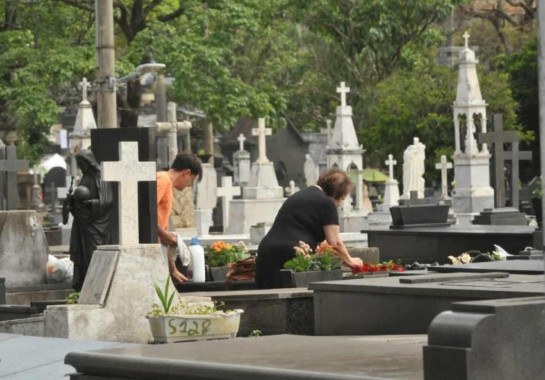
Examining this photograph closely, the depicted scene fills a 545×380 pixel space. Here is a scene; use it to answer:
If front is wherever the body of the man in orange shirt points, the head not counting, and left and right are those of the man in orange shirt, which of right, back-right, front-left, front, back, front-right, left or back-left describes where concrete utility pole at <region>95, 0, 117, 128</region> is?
left

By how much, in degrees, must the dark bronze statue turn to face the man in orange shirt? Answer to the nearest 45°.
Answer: approximately 90° to its left

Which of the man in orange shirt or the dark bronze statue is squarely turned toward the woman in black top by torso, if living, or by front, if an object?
the man in orange shirt

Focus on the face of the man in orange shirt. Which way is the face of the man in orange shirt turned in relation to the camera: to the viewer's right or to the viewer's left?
to the viewer's right

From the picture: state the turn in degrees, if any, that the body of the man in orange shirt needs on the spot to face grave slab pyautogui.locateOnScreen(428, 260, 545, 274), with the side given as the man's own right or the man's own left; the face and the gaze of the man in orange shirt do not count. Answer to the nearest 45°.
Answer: approximately 45° to the man's own right

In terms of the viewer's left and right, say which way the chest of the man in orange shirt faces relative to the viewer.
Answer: facing to the right of the viewer

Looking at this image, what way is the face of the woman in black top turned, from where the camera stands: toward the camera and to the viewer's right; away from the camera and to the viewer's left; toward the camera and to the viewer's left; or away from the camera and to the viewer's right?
away from the camera and to the viewer's right

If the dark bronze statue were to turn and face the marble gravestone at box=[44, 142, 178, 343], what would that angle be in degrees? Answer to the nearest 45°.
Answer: approximately 45° to its left
